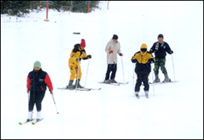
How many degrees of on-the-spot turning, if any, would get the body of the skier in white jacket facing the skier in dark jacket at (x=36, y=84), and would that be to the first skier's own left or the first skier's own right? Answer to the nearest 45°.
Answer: approximately 45° to the first skier's own right

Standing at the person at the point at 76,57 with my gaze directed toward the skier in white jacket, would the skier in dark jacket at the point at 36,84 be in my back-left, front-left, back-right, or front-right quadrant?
back-right

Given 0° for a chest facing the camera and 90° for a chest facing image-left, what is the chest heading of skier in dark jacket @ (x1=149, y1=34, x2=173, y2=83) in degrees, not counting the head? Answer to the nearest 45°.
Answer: approximately 0°

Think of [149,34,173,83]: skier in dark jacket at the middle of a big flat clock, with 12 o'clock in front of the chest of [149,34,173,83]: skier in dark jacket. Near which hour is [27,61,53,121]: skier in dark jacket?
[27,61,53,121]: skier in dark jacket is roughly at 1 o'clock from [149,34,173,83]: skier in dark jacket.

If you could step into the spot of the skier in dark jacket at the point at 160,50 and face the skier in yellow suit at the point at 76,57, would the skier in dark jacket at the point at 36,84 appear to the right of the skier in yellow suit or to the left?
left

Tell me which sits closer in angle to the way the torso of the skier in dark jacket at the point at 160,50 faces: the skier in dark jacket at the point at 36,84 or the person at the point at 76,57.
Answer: the skier in dark jacket

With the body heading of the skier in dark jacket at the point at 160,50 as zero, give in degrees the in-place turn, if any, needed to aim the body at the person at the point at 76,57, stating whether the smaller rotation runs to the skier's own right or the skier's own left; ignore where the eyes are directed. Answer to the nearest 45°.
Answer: approximately 45° to the skier's own right

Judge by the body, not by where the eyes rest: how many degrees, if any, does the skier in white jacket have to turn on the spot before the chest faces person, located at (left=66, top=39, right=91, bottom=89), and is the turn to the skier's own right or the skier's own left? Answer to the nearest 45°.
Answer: approximately 90° to the skier's own right

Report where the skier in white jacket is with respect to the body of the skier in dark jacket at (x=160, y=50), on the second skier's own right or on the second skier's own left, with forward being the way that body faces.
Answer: on the second skier's own right

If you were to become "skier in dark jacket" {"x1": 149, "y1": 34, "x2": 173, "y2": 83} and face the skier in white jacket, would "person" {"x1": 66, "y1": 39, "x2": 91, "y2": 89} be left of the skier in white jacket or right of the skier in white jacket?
left
